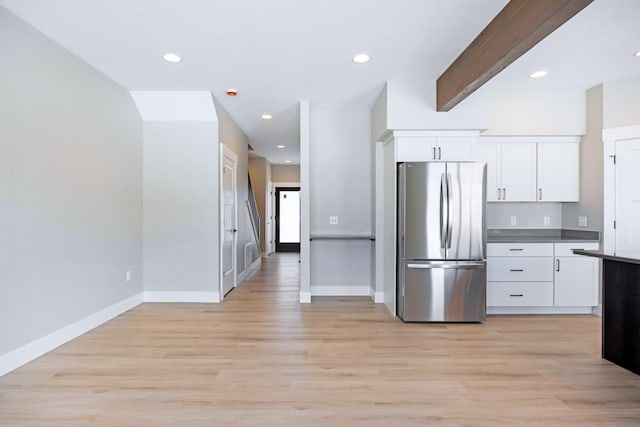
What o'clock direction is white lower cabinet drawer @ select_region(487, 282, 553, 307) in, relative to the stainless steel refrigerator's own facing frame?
The white lower cabinet drawer is roughly at 8 o'clock from the stainless steel refrigerator.

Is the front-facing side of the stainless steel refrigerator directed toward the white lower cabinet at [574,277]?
no

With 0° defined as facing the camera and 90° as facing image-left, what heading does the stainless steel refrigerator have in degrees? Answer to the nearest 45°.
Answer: approximately 0°

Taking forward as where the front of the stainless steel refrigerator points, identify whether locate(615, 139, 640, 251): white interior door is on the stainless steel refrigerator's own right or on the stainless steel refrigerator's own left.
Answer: on the stainless steel refrigerator's own left

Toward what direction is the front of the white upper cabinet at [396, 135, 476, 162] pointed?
toward the camera

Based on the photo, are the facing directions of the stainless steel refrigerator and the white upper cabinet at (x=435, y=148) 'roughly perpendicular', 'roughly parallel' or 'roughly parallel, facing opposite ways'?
roughly parallel

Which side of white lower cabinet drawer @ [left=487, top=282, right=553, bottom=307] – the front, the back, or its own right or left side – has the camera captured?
front

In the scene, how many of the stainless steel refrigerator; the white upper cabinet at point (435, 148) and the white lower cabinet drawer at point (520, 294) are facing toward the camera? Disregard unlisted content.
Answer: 3

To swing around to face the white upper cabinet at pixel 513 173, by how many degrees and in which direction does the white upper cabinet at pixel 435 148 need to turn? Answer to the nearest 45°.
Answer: approximately 135° to its left

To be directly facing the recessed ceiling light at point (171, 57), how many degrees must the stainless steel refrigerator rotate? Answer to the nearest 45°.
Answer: approximately 45° to its right

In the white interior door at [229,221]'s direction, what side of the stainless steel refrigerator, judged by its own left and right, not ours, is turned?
right

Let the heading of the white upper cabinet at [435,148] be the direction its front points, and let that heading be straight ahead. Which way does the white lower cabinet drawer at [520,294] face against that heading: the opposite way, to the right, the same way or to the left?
the same way

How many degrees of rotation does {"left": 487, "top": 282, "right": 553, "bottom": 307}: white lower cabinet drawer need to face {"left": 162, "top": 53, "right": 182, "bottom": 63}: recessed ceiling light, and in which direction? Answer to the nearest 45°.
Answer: approximately 45° to its right
